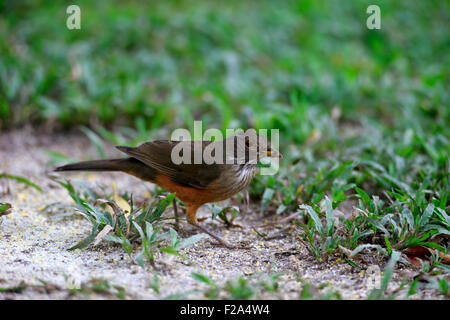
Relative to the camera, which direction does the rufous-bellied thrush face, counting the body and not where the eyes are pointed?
to the viewer's right
